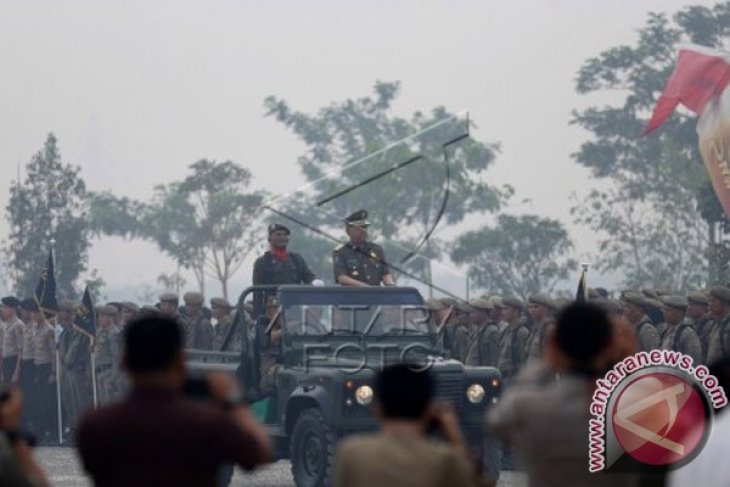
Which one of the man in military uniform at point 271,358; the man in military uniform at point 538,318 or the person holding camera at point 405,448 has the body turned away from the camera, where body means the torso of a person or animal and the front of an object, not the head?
the person holding camera

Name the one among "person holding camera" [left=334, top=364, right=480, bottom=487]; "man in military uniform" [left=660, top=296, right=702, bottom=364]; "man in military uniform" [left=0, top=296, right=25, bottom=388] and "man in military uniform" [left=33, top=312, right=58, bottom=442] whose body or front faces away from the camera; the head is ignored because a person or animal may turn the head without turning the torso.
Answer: the person holding camera

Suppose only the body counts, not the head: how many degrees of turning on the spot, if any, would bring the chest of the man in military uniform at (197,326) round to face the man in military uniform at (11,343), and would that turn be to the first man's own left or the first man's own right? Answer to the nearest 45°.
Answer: approximately 90° to the first man's own right

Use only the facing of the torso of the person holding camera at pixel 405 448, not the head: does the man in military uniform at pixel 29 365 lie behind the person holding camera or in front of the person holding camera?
in front

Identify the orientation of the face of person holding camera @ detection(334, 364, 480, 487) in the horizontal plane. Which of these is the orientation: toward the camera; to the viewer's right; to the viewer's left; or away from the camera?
away from the camera

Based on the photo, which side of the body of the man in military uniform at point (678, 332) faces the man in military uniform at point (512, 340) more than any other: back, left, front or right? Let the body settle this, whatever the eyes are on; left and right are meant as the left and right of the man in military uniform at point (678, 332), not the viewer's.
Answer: right

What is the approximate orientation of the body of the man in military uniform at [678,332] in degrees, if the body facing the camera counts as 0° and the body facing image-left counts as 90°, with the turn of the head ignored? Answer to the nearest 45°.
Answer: approximately 45°

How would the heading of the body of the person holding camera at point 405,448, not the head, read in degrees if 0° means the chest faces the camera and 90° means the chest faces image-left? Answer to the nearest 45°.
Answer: approximately 180°

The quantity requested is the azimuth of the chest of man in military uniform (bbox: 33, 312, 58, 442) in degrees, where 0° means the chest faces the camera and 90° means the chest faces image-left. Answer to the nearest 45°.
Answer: approximately 45°

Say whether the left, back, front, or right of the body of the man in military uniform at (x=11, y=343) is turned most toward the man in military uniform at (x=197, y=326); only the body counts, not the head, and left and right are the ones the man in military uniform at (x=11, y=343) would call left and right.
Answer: left

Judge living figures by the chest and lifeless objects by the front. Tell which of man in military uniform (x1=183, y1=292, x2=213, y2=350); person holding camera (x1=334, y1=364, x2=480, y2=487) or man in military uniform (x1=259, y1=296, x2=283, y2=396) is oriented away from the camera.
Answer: the person holding camera
